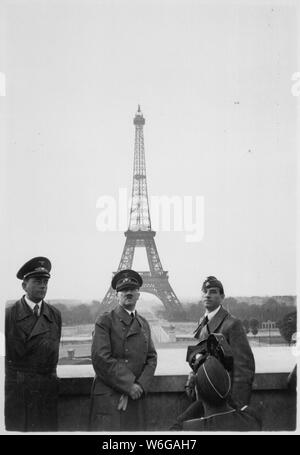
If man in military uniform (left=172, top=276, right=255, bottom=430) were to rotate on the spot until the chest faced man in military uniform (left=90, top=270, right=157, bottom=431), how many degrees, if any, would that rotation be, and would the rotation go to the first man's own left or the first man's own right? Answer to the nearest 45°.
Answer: approximately 45° to the first man's own right

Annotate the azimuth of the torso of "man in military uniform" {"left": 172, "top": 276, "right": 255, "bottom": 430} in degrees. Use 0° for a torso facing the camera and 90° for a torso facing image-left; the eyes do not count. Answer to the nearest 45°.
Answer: approximately 45°

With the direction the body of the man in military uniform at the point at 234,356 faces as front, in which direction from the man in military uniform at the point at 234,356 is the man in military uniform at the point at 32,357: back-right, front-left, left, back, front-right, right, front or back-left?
front-right
